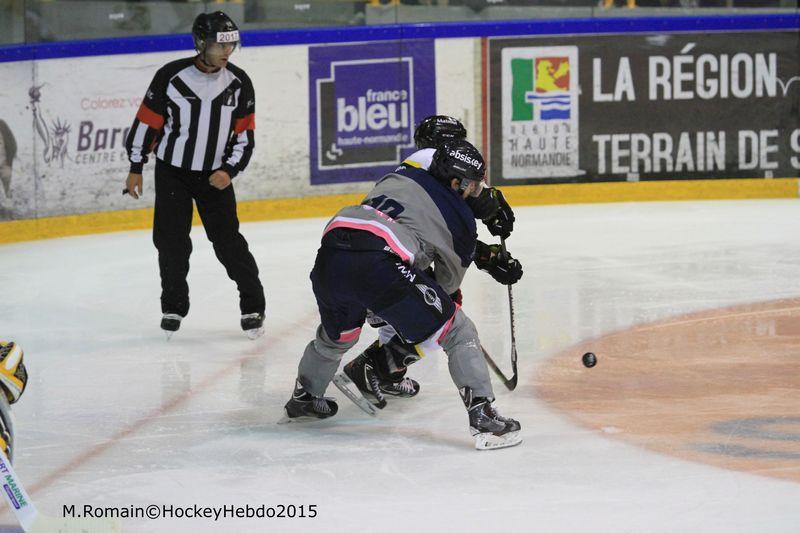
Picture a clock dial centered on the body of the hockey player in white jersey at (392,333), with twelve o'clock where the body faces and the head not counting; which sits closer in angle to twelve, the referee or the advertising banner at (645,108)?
the advertising banner

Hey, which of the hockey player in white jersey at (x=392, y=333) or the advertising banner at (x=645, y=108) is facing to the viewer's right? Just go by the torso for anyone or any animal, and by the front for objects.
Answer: the hockey player in white jersey

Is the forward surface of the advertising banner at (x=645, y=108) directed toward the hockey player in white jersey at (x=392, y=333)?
yes

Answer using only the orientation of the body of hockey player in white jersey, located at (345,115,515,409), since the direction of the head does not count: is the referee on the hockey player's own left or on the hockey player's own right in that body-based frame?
on the hockey player's own left

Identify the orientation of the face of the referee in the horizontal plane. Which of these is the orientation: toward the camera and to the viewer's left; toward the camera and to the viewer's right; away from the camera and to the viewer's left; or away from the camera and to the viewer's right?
toward the camera and to the viewer's right

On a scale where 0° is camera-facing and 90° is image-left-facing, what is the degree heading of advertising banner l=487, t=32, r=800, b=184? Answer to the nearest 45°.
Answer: approximately 0°

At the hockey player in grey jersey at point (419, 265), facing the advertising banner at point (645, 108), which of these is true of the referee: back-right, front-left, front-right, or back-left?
front-left

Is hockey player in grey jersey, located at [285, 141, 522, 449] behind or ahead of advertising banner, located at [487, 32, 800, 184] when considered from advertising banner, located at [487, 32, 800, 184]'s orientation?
ahead

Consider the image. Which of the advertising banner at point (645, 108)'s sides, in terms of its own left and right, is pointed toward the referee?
front

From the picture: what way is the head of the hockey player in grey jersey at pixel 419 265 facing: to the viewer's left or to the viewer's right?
to the viewer's right
